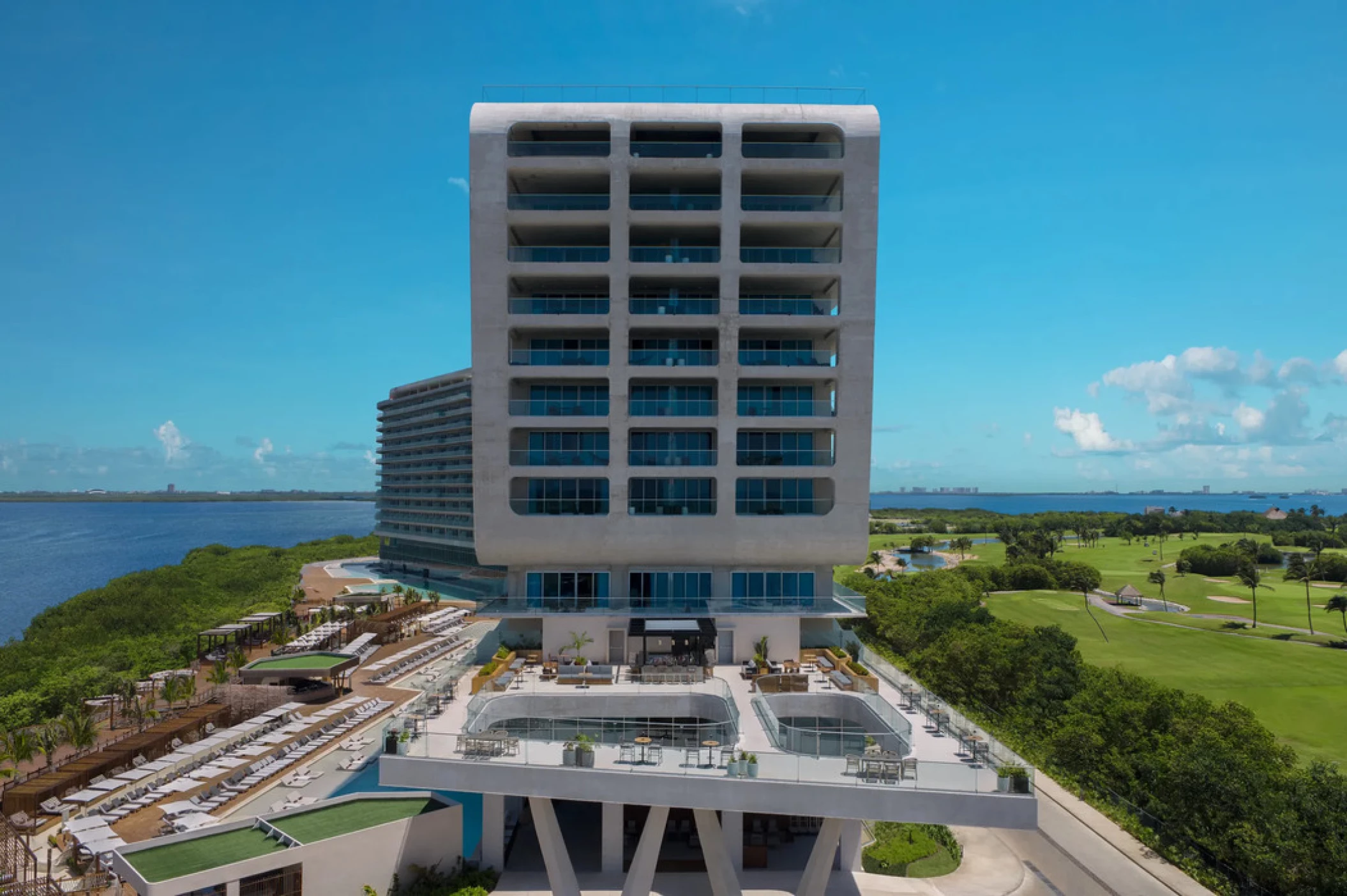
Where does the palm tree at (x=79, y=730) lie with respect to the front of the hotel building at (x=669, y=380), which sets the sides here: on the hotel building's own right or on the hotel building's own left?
on the hotel building's own right

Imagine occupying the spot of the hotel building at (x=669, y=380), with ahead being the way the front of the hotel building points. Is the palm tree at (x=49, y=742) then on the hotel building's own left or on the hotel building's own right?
on the hotel building's own right

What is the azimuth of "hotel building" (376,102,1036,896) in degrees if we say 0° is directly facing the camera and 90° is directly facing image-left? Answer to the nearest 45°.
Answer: approximately 0°
